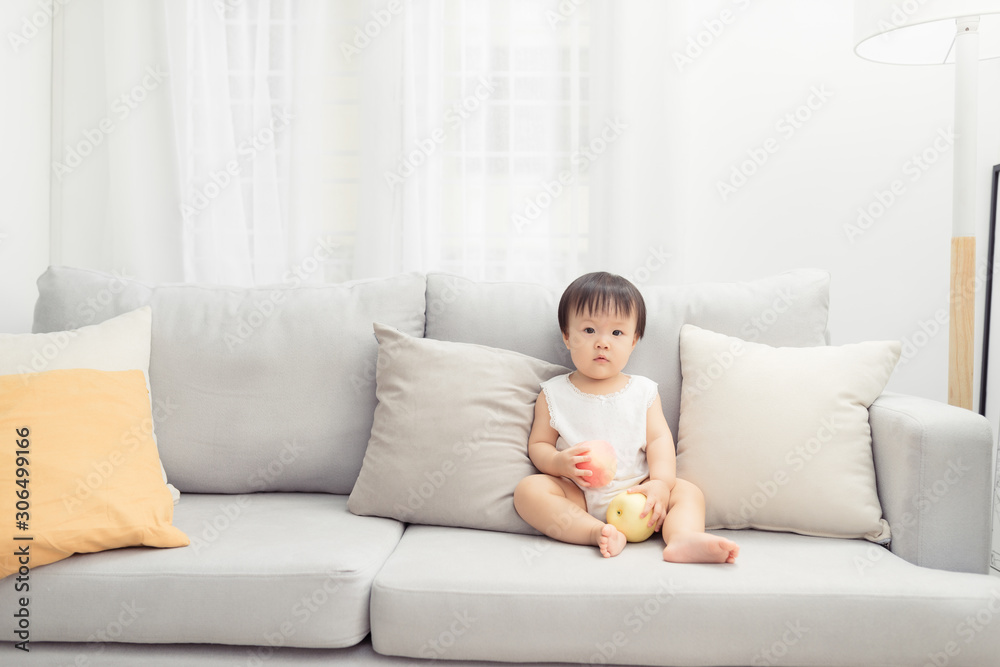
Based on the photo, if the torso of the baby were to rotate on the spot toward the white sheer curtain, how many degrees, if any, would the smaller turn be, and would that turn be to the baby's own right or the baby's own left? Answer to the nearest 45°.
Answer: approximately 135° to the baby's own right

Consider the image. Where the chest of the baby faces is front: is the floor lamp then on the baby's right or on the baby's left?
on the baby's left

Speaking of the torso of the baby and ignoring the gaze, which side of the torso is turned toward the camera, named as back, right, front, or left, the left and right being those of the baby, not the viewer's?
front

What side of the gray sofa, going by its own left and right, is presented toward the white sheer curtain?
back

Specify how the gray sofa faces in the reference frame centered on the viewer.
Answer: facing the viewer

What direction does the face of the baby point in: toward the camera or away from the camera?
toward the camera
